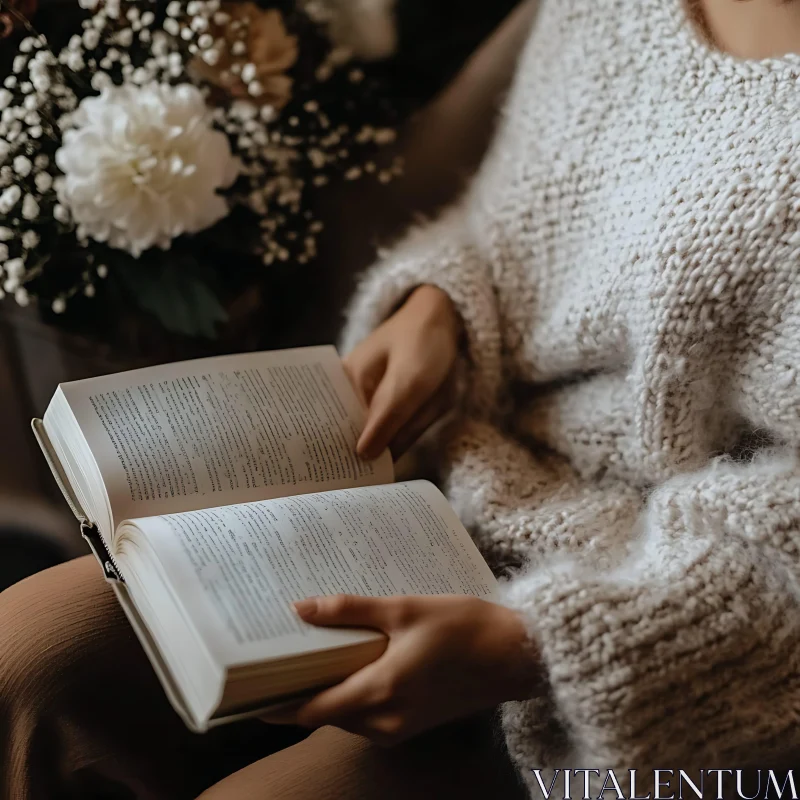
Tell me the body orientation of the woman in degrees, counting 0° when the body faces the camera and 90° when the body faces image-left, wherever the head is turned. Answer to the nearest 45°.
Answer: approximately 45°
